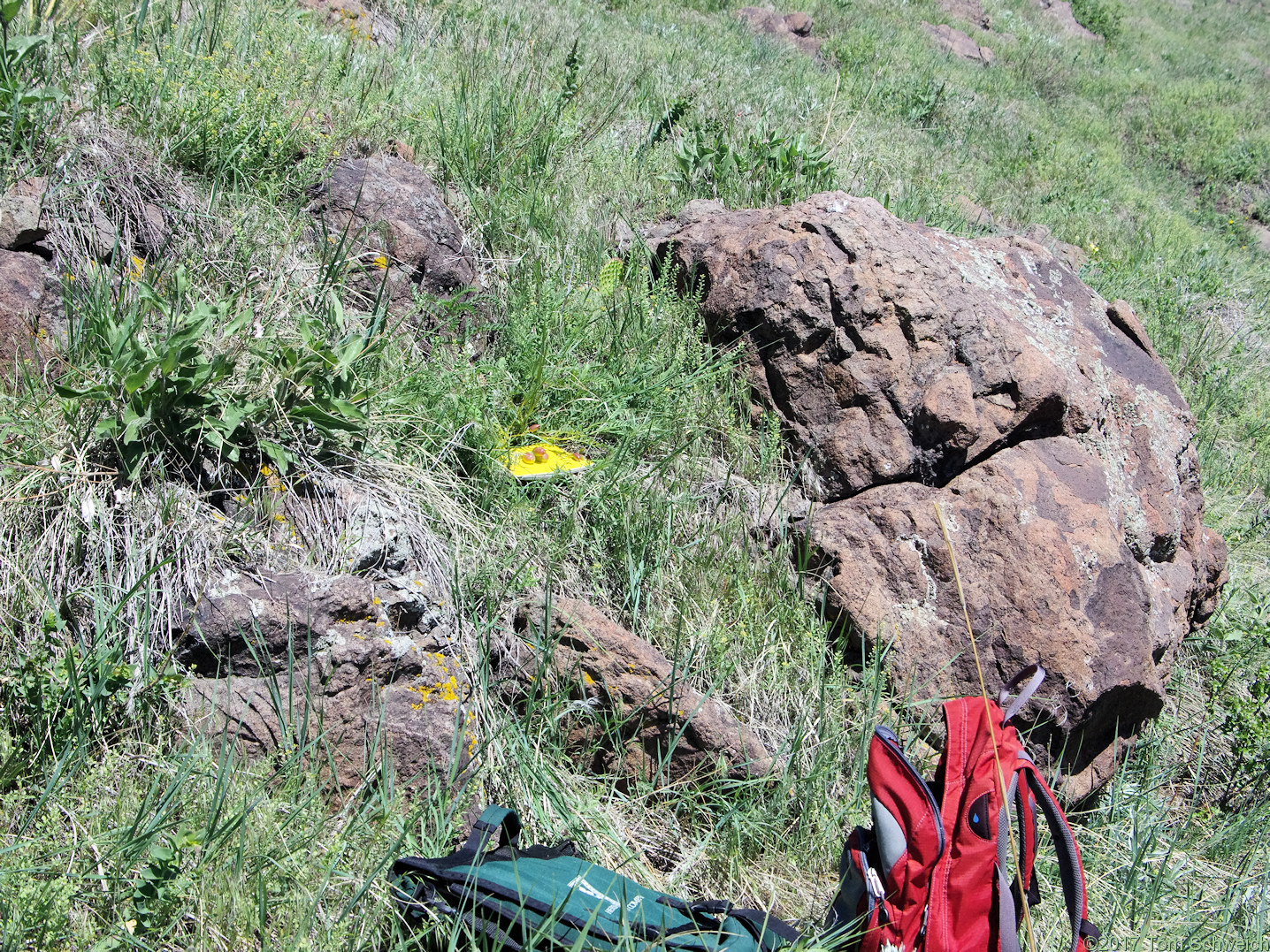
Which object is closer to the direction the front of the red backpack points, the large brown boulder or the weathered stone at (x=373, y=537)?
the weathered stone

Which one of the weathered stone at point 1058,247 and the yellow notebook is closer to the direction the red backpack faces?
the yellow notebook

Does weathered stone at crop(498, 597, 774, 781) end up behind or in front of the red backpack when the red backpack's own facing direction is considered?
in front

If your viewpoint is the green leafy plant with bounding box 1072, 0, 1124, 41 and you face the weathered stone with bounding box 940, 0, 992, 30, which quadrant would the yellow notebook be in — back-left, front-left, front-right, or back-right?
front-left

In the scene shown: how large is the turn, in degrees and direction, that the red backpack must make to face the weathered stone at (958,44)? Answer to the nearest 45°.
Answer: approximately 90° to its right

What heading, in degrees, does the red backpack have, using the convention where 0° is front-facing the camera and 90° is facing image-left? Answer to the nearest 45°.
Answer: approximately 90°

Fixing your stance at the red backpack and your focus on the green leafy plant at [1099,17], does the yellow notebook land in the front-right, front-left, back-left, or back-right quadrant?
front-left
